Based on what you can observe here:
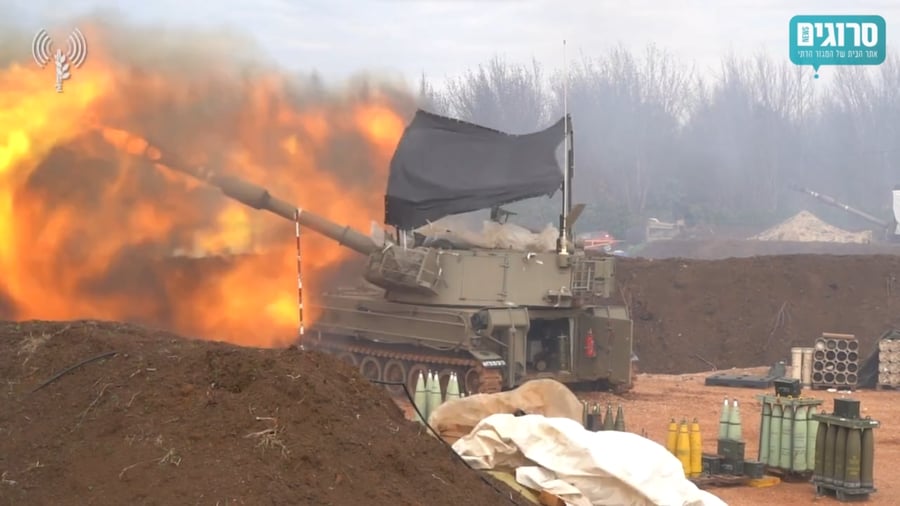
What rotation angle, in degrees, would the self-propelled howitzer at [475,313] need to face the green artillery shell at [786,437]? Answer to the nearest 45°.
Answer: approximately 180°

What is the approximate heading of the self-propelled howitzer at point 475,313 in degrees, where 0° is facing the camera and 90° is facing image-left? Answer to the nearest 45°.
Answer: approximately 135°

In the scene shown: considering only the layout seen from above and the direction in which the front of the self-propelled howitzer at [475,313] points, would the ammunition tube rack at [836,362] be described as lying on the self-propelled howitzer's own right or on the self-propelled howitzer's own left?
on the self-propelled howitzer's own right

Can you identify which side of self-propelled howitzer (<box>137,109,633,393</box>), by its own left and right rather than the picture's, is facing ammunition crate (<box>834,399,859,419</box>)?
back

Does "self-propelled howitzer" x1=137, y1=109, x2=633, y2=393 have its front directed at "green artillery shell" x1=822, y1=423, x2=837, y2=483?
no

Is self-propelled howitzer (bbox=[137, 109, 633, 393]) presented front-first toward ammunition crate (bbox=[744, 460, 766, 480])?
no

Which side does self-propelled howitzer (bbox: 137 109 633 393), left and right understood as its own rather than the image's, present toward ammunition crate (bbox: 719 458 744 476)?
back

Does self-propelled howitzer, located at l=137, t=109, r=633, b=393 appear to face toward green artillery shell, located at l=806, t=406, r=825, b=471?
no

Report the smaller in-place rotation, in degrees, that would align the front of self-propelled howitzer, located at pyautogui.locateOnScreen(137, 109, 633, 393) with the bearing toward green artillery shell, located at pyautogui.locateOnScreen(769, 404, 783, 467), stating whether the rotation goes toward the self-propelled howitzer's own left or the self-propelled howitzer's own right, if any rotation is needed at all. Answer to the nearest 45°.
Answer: approximately 180°

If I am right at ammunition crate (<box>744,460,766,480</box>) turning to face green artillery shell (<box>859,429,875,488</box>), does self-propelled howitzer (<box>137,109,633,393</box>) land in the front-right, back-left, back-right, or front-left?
back-left

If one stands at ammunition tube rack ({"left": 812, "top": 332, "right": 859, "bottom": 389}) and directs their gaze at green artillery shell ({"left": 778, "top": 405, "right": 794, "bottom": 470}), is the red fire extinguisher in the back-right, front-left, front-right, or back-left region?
front-right

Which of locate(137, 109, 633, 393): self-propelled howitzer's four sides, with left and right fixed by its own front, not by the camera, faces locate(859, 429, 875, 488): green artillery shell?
back

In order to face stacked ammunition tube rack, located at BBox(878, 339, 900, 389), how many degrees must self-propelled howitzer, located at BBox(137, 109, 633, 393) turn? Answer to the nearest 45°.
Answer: approximately 135° to its right

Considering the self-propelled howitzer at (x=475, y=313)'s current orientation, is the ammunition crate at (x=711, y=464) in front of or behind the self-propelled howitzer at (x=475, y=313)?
behind

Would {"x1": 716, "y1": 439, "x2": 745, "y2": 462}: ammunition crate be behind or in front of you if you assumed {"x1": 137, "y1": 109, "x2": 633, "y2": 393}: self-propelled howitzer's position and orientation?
behind
